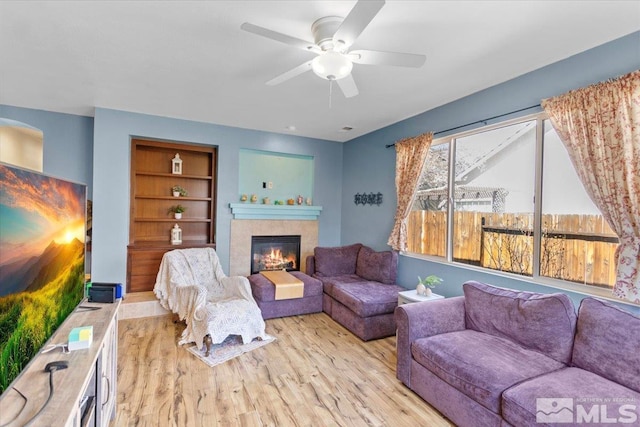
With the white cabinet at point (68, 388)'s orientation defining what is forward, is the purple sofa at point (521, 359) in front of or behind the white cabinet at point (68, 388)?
in front

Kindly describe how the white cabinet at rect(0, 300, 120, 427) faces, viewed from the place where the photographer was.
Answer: facing to the right of the viewer

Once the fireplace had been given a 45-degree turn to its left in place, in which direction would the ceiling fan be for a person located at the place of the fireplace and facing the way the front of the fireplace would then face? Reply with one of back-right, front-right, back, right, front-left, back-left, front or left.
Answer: front-right

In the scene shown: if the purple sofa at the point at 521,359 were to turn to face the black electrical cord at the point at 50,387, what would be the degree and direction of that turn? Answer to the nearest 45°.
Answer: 0° — it already faces it

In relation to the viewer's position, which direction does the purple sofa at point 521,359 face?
facing the viewer and to the left of the viewer

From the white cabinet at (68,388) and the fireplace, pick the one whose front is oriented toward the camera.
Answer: the fireplace

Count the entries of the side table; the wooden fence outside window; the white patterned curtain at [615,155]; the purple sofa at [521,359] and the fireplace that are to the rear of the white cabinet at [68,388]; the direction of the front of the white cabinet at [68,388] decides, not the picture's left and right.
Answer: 0

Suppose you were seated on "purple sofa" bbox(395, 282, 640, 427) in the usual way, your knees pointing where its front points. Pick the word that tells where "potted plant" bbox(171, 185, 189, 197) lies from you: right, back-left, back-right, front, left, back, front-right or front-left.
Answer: front-right

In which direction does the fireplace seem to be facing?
toward the camera

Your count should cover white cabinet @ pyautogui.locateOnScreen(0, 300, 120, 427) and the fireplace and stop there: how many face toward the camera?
1

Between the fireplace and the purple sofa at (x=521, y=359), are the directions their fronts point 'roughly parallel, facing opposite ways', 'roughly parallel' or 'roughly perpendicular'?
roughly perpendicular

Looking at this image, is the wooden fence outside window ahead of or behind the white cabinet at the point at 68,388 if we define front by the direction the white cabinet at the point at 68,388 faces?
ahead

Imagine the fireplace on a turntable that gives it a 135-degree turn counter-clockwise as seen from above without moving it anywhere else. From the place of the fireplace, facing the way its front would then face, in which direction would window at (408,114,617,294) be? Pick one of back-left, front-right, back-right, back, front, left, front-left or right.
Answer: right
